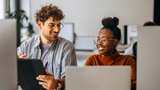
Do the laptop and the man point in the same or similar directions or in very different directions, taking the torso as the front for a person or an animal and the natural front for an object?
very different directions

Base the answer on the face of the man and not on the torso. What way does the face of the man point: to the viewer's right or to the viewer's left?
to the viewer's right

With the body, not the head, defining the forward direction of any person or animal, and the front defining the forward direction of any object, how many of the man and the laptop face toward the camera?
1

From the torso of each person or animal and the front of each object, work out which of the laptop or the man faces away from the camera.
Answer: the laptop

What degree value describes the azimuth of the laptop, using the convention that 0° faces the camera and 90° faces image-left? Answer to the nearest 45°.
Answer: approximately 180°
